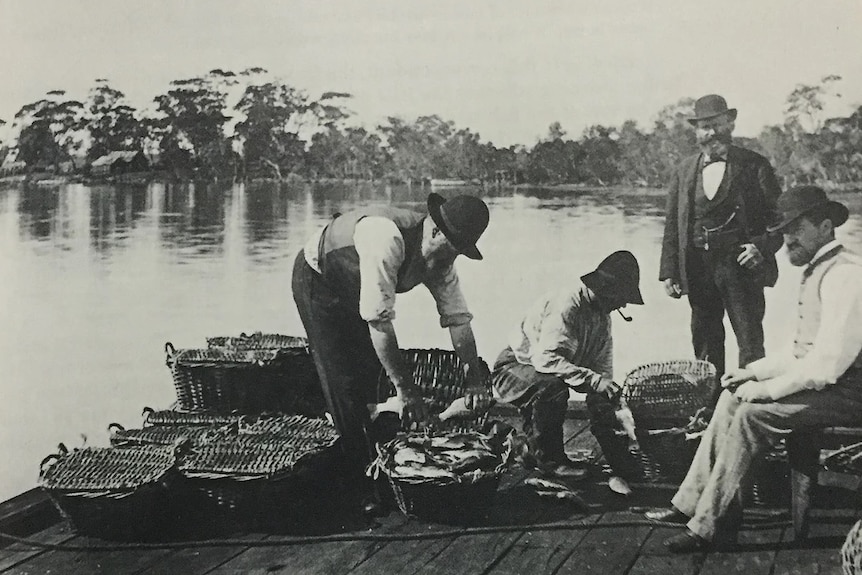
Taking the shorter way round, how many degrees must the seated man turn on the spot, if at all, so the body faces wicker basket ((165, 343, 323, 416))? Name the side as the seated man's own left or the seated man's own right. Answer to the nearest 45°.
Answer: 0° — they already face it

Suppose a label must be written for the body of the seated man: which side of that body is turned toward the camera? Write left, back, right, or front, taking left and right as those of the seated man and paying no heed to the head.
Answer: left

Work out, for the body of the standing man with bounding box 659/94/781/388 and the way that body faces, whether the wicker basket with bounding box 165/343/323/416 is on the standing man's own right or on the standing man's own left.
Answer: on the standing man's own right

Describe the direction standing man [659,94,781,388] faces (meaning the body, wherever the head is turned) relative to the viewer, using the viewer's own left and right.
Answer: facing the viewer

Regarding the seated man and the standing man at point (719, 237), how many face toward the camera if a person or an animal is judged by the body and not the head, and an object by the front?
1

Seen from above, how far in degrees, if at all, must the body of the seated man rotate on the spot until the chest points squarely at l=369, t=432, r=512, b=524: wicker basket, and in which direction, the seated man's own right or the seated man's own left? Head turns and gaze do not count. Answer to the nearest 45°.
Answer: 0° — they already face it

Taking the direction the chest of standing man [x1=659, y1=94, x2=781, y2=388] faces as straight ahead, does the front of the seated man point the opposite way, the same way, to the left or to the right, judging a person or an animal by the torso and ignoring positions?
to the right

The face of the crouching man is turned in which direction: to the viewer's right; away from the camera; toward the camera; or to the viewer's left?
to the viewer's right

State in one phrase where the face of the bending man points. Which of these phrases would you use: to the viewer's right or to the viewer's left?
to the viewer's right

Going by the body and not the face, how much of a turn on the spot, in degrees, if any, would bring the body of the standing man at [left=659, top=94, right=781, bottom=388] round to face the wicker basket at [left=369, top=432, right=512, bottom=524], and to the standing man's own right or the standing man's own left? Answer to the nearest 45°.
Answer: approximately 90° to the standing man's own right
